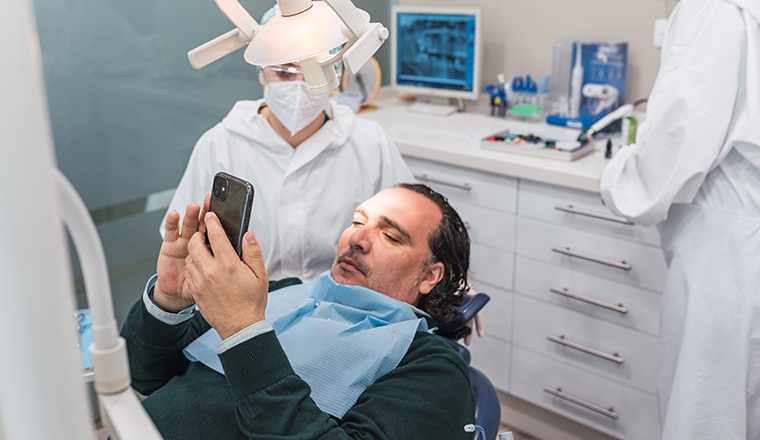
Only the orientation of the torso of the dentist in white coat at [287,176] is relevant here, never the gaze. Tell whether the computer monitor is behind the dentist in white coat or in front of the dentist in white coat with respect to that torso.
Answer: behind

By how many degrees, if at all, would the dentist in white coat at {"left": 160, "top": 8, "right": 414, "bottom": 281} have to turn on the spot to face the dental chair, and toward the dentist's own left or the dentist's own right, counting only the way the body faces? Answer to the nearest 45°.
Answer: approximately 45° to the dentist's own left

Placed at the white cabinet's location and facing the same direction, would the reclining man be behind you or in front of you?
in front

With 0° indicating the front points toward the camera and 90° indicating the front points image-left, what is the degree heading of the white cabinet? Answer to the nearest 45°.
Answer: approximately 45°

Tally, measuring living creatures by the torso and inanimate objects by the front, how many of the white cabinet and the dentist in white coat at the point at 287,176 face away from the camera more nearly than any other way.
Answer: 0

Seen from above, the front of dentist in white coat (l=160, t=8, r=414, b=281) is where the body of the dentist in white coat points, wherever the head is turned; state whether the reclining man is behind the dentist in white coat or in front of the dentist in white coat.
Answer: in front

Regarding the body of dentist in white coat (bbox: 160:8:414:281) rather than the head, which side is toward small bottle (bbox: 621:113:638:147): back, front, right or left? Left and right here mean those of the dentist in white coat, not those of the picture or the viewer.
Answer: left

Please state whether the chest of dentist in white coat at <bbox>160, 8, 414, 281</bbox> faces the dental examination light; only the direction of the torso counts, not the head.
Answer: yes

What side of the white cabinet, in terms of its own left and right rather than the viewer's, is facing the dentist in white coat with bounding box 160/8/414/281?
front

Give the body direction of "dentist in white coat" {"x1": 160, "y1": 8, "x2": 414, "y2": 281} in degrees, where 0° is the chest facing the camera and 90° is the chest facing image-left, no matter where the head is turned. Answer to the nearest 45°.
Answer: approximately 0°
